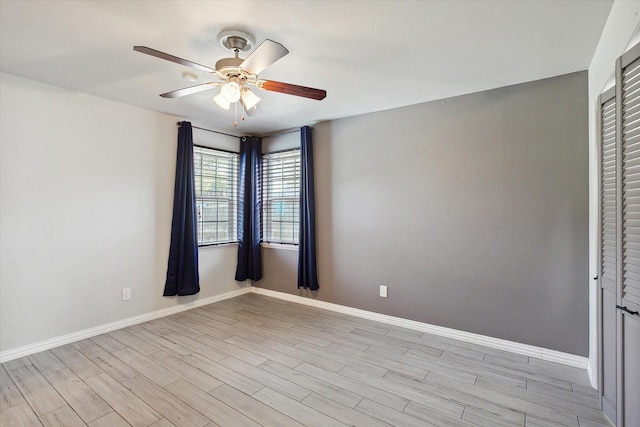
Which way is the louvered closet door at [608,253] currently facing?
to the viewer's left

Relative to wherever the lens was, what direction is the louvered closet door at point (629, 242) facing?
facing to the left of the viewer

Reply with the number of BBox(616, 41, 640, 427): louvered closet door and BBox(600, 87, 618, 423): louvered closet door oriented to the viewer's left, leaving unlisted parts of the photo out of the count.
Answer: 2

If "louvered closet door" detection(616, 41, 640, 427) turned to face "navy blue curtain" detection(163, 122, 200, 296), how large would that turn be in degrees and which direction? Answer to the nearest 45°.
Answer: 0° — it already faces it

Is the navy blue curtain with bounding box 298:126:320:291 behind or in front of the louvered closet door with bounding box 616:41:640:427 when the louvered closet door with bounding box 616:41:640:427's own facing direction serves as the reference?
in front
